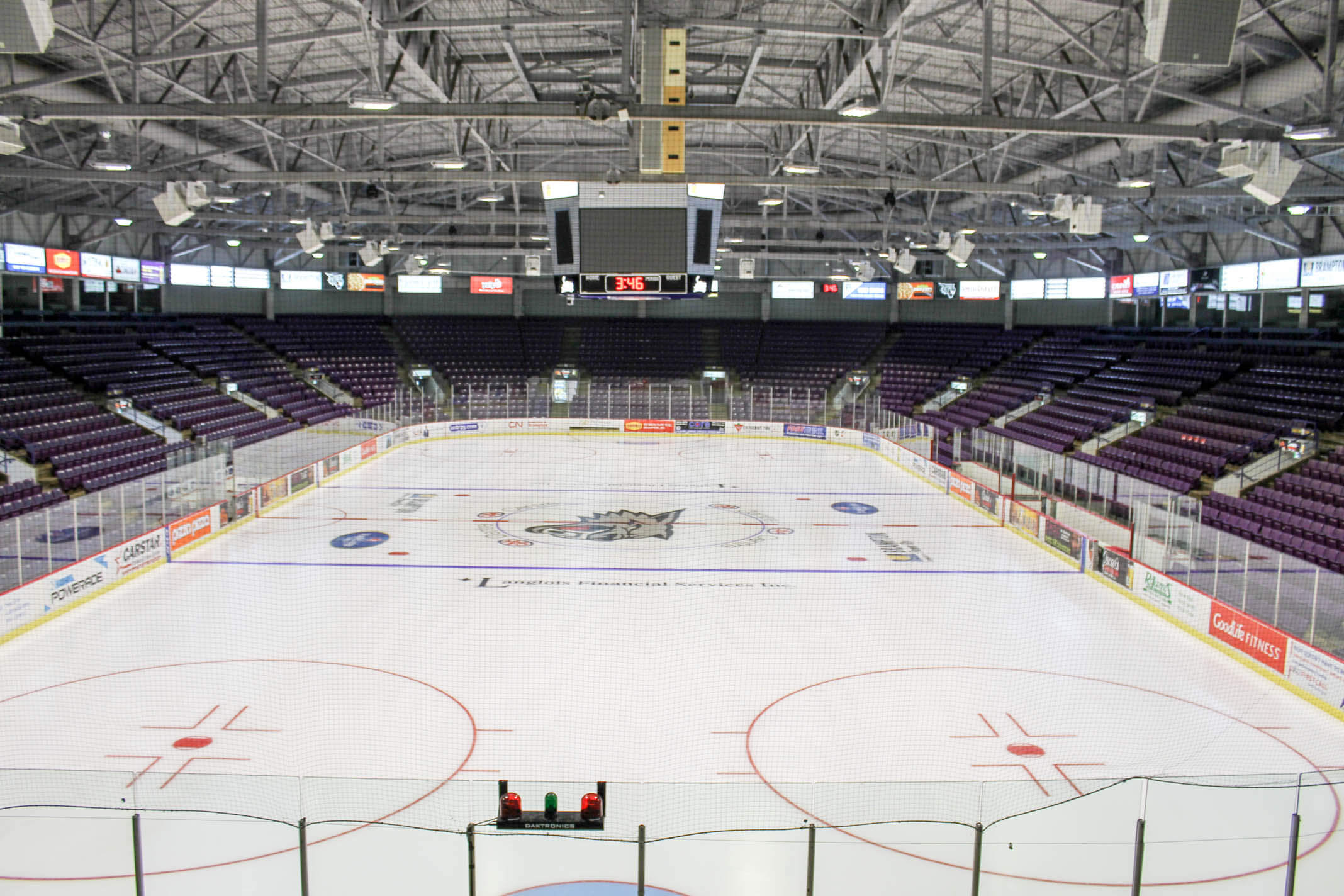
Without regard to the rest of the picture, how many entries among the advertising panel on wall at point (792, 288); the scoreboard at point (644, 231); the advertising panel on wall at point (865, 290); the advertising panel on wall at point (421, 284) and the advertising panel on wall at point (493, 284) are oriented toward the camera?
5

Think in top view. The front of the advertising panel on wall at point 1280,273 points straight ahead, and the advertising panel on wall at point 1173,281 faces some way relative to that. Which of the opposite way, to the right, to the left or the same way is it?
the same way

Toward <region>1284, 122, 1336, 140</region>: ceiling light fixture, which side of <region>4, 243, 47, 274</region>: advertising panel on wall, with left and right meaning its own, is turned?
front

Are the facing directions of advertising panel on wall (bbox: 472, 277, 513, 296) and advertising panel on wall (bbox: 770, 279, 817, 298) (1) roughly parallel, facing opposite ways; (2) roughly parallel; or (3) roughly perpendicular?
roughly parallel

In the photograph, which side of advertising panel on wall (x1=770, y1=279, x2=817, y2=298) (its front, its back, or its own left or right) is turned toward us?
front

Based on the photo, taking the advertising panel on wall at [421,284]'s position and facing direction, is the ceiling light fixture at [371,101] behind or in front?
in front

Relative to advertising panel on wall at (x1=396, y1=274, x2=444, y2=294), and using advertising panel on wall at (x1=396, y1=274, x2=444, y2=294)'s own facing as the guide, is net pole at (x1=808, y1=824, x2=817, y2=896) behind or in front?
in front

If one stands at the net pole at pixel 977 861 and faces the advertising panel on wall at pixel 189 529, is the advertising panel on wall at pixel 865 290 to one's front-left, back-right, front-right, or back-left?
front-right

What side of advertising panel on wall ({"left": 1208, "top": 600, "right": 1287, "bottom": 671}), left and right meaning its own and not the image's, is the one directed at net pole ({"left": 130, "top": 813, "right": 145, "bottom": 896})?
front

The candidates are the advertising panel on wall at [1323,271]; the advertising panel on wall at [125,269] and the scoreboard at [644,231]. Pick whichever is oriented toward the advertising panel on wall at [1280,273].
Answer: the advertising panel on wall at [125,269]

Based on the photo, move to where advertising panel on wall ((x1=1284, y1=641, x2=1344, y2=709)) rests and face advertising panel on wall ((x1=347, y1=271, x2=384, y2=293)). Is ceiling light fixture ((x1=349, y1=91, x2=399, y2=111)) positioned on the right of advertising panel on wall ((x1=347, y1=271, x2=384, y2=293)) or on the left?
left

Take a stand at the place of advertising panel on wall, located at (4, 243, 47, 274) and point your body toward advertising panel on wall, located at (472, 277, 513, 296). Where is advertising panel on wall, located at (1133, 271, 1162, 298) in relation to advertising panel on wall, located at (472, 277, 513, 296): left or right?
right

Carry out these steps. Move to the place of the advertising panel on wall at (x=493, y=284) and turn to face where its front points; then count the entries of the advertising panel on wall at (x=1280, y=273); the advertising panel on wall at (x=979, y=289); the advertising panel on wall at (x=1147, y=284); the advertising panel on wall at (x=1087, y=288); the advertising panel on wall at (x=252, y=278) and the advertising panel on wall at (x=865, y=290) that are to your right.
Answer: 1

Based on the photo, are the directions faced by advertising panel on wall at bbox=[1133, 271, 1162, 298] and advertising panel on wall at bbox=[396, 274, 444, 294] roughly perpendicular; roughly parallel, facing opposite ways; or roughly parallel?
roughly perpendicular

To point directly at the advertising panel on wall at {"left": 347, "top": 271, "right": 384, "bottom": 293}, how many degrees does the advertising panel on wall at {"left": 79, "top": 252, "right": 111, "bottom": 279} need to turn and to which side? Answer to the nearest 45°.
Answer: approximately 90° to its left

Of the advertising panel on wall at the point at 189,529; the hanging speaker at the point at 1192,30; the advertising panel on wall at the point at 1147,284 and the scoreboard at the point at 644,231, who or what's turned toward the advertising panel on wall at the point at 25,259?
the advertising panel on wall at the point at 1147,284

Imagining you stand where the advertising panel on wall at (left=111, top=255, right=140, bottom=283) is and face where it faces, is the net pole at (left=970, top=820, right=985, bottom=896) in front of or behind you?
in front
